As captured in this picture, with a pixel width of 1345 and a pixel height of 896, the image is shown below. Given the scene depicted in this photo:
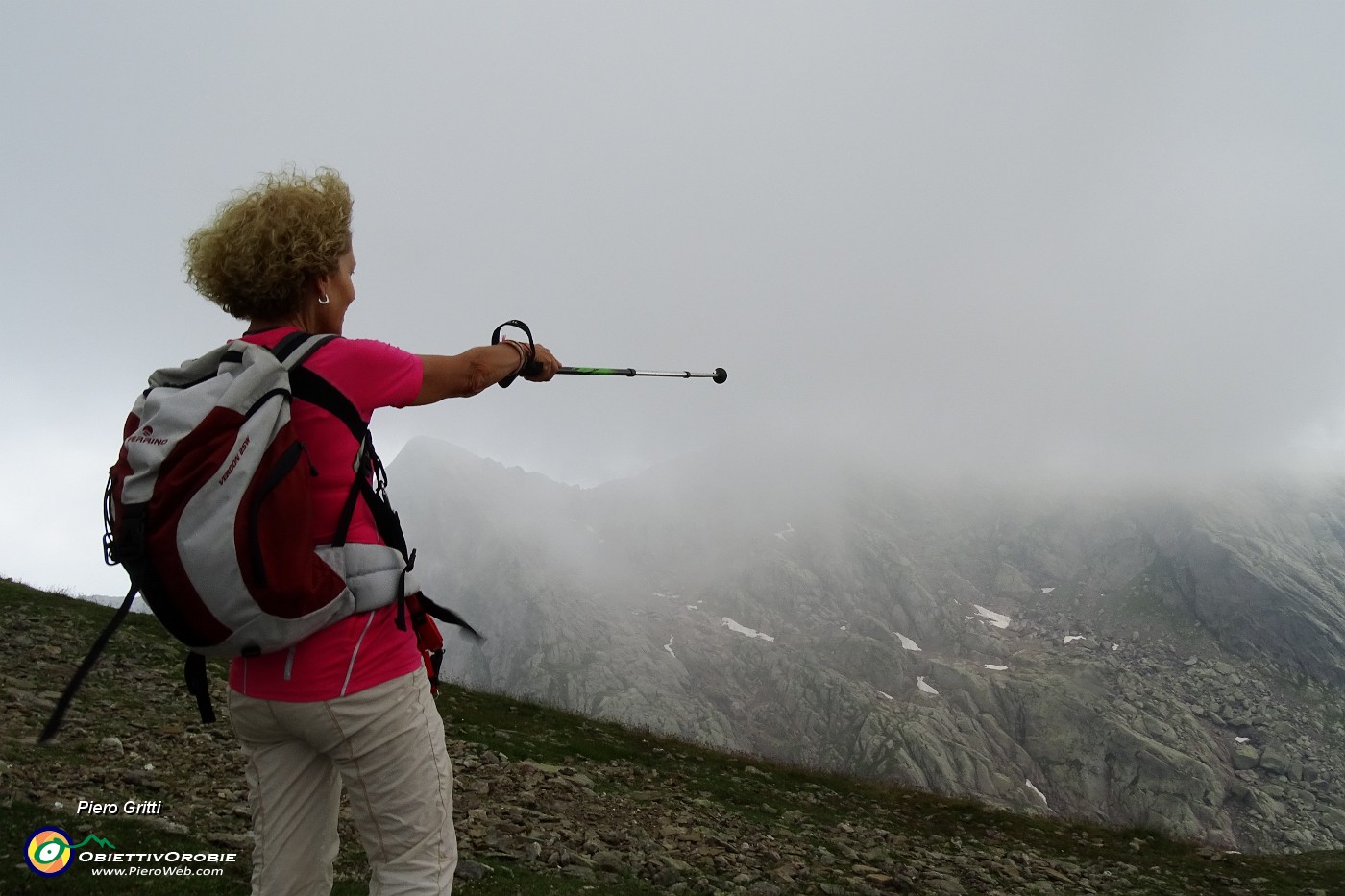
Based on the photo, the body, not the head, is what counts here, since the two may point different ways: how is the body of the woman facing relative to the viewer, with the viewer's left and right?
facing away from the viewer and to the right of the viewer

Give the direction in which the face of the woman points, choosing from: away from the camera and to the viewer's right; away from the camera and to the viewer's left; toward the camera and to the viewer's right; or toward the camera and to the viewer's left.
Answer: away from the camera and to the viewer's right
